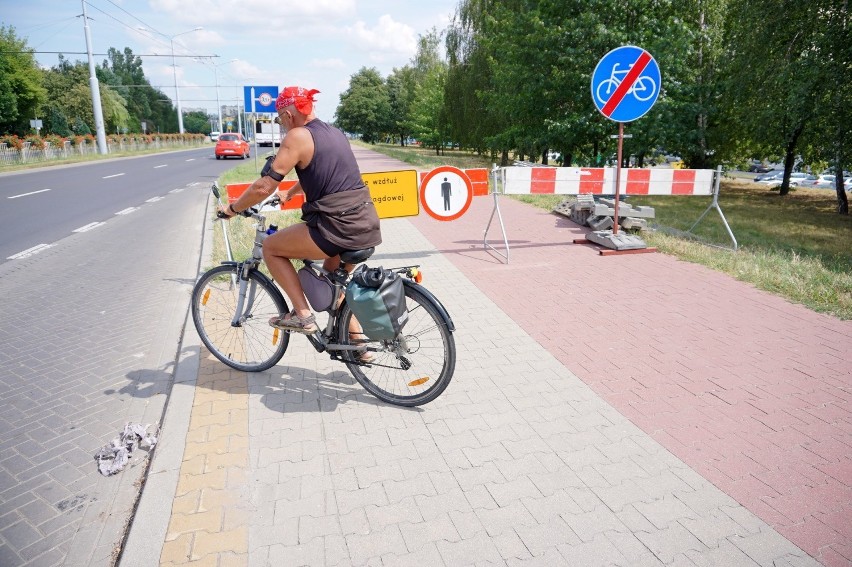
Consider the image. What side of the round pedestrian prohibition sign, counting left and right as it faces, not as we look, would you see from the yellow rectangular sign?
right

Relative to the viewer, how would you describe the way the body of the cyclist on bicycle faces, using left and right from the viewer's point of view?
facing away from the viewer and to the left of the viewer

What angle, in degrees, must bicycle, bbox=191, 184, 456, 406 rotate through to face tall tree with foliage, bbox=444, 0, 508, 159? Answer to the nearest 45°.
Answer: approximately 45° to its right

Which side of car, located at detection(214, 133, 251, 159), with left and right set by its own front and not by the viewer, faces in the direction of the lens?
back

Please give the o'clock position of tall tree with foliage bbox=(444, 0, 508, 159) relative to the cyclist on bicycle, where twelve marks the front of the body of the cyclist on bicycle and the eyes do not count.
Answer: The tall tree with foliage is roughly at 2 o'clock from the cyclist on bicycle.

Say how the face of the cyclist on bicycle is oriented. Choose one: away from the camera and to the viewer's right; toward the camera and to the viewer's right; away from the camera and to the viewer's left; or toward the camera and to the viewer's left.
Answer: away from the camera and to the viewer's left

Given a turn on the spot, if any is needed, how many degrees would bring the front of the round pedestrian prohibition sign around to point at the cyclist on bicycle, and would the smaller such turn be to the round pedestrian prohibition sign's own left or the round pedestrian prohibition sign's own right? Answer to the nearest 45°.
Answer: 0° — it already faces them

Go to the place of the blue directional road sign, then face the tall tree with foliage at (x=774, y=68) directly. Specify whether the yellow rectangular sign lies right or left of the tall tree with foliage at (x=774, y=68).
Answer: right
